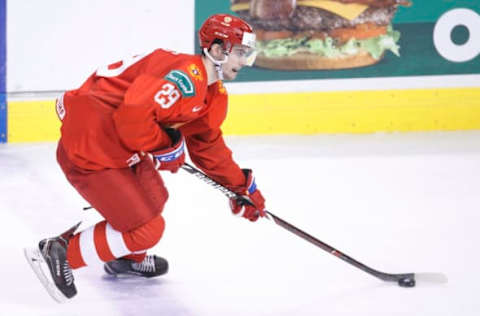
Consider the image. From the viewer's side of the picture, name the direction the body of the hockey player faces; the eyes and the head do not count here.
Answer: to the viewer's right

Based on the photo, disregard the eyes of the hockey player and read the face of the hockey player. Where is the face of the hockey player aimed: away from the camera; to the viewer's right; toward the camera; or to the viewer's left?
to the viewer's right
